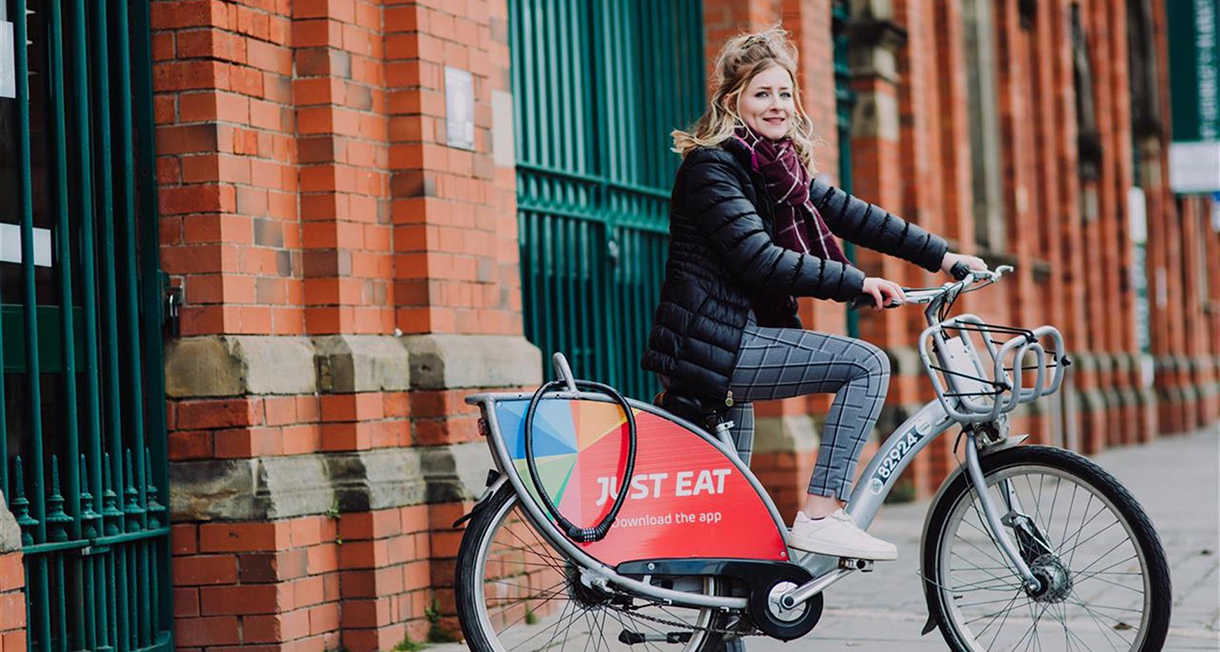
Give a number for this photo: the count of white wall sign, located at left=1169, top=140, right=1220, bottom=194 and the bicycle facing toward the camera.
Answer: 1

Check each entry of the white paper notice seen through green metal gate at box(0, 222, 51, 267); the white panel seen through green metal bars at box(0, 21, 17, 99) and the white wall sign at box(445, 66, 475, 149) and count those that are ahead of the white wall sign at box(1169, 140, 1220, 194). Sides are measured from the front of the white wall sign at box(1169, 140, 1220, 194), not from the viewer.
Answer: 3

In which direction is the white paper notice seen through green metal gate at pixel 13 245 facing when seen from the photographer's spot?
facing the viewer and to the right of the viewer

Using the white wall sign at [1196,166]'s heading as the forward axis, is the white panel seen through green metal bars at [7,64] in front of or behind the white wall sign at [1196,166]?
in front

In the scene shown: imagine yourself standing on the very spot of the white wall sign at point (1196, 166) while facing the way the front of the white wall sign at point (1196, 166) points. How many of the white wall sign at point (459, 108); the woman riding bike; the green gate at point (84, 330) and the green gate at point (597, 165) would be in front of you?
4

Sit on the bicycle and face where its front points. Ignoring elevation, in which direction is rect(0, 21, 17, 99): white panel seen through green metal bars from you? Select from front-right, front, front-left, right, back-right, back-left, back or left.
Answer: back

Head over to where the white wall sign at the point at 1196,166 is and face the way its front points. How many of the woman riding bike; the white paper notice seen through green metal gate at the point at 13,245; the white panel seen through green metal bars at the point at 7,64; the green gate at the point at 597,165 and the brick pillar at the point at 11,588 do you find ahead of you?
5

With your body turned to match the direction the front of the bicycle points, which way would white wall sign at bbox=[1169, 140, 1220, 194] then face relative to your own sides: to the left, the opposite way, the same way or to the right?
to the right

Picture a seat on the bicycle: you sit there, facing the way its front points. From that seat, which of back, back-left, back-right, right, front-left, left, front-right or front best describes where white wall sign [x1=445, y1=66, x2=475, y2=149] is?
back-left

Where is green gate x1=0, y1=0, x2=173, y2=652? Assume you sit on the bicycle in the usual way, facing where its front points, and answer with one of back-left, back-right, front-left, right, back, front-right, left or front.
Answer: back

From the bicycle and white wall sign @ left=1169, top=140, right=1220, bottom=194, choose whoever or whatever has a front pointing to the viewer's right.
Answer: the bicycle

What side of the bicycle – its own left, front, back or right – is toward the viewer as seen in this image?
right

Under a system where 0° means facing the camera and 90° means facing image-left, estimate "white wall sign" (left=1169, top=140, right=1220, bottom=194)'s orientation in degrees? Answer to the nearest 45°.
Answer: approximately 0°
